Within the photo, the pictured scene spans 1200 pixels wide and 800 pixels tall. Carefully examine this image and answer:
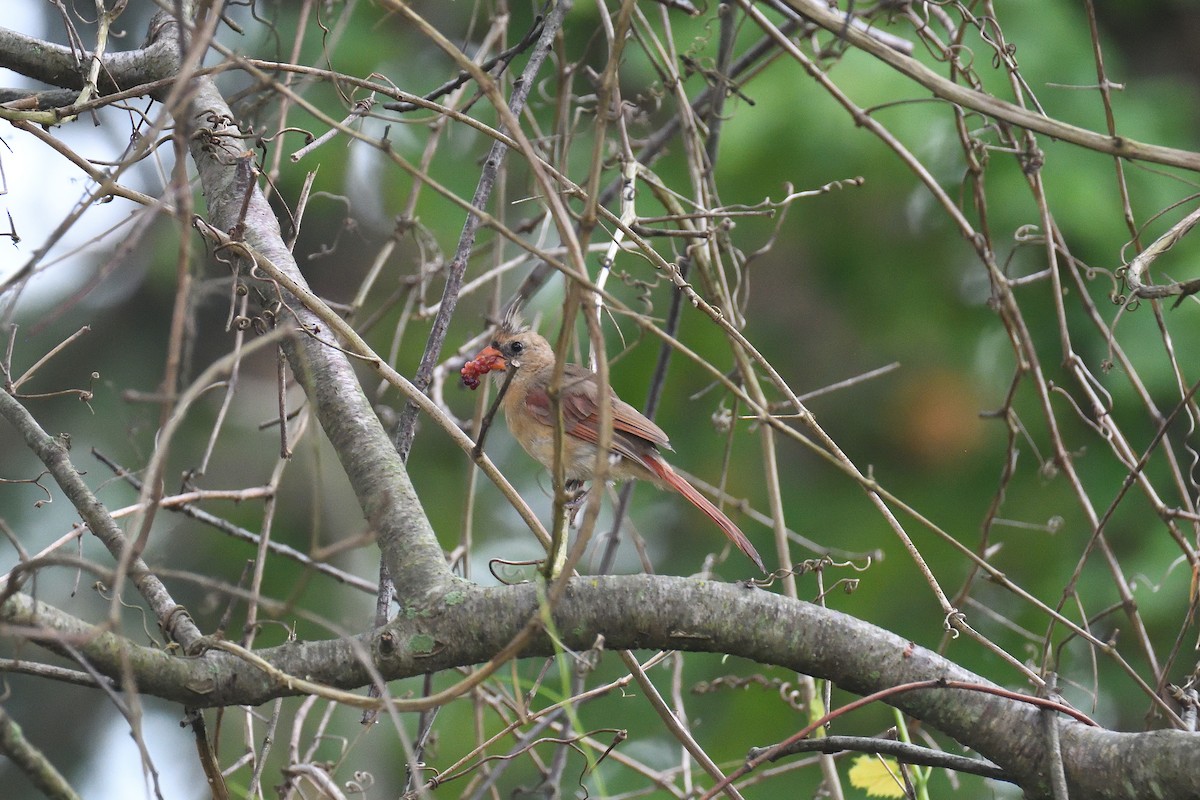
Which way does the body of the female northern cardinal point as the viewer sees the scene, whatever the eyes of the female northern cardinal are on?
to the viewer's left

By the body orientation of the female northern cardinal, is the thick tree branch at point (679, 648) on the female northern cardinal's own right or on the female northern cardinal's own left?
on the female northern cardinal's own left
